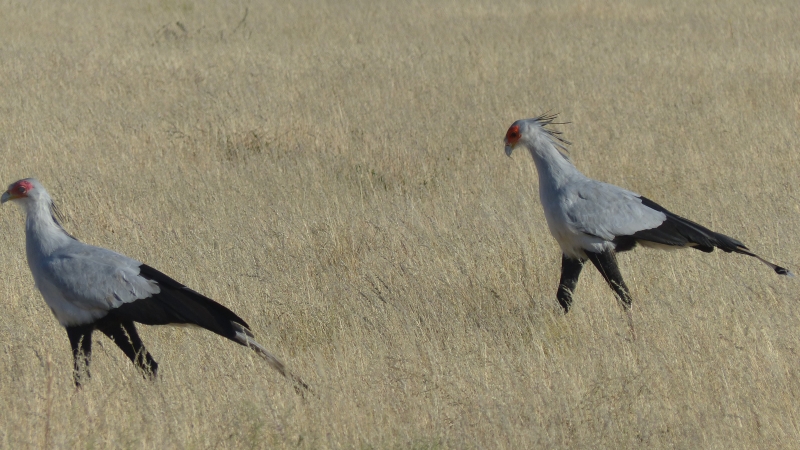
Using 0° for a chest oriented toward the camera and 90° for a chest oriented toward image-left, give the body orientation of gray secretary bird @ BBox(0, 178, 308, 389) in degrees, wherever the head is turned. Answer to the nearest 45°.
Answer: approximately 90°

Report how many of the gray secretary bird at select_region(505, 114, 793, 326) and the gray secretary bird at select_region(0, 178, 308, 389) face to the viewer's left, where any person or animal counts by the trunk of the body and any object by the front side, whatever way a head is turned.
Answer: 2

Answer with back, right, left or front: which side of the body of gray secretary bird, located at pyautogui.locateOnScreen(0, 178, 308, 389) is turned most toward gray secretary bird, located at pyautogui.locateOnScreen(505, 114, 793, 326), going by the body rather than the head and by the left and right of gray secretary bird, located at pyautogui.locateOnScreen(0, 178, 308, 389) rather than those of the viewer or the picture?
back

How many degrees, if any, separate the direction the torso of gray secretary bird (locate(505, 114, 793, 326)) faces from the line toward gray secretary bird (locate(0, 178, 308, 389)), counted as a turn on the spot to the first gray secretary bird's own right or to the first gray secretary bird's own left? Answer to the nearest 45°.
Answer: approximately 45° to the first gray secretary bird's own left

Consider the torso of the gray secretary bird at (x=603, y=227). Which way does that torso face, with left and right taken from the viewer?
facing to the left of the viewer
